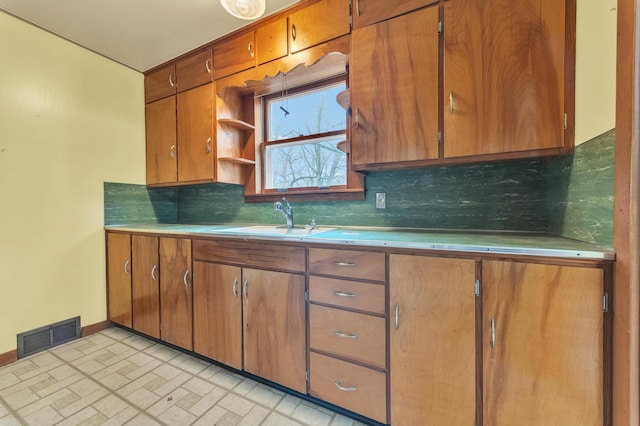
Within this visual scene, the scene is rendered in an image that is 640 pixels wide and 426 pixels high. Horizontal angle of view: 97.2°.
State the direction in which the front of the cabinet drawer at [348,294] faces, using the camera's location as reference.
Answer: facing the viewer and to the left of the viewer

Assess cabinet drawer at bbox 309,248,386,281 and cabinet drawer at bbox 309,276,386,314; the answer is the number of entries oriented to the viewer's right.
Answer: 0

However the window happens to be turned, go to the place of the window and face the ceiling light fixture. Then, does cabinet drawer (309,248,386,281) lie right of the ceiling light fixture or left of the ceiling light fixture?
left

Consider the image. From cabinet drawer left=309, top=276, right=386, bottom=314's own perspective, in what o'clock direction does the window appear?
The window is roughly at 4 o'clock from the cabinet drawer.

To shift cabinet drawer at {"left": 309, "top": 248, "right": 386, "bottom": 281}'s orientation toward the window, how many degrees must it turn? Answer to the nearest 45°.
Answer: approximately 135° to its right
